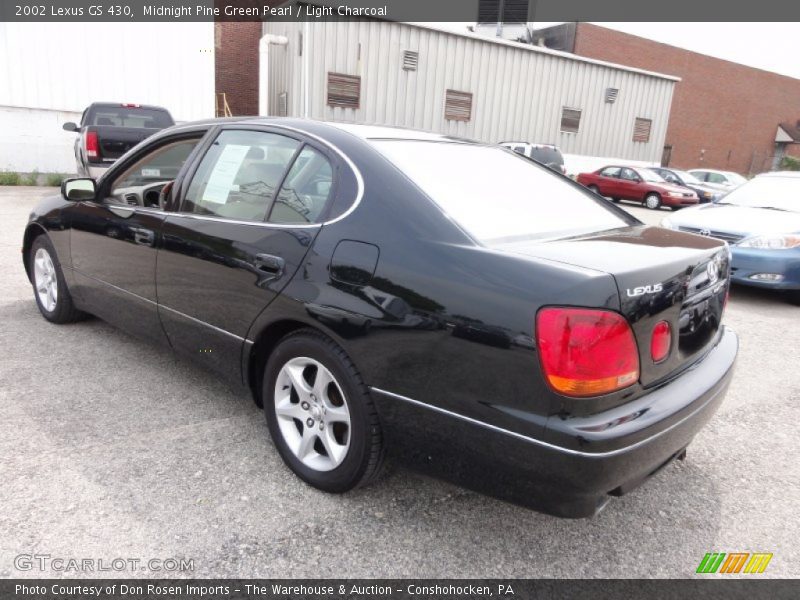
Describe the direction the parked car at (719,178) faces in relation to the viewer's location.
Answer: facing the viewer and to the right of the viewer

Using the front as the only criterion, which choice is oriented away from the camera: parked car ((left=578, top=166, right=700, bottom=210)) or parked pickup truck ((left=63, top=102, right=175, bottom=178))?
parked pickup truck ((left=63, top=102, right=175, bottom=178))

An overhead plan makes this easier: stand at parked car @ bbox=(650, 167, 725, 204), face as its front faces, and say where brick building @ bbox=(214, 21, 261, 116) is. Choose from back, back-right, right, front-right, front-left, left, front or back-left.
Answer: back-right

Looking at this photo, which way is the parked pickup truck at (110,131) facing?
away from the camera

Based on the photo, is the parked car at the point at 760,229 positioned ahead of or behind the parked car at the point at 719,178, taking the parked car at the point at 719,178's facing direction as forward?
ahead

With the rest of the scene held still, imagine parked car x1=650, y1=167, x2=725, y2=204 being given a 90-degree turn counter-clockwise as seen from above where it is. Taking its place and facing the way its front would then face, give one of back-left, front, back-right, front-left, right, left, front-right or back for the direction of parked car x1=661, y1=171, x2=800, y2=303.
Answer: back-right

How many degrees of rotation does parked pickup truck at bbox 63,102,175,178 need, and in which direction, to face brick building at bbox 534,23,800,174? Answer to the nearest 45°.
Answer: approximately 45° to its right

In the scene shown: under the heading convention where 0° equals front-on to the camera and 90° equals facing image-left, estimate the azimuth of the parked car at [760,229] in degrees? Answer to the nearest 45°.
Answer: approximately 45°

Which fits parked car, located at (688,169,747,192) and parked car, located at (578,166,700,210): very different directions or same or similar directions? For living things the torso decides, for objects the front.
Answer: same or similar directions

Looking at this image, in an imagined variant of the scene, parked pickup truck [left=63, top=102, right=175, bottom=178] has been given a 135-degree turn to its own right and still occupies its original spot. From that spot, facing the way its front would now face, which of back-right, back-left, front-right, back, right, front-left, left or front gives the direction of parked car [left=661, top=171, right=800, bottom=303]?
front

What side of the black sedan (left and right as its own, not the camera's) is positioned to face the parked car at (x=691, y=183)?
right

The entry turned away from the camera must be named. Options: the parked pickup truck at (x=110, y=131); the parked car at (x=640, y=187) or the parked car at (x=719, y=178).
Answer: the parked pickup truck at (x=110, y=131)

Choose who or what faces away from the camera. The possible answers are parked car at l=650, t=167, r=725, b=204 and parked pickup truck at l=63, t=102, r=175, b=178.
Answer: parked pickup truck at l=63, t=102, r=175, b=178

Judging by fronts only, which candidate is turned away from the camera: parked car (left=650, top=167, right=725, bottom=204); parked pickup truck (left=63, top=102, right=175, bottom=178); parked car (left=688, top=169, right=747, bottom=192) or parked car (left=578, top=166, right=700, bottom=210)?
parked pickup truck (left=63, top=102, right=175, bottom=178)

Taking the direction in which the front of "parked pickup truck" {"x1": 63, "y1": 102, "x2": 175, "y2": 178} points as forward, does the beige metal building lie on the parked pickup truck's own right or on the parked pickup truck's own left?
on the parked pickup truck's own right

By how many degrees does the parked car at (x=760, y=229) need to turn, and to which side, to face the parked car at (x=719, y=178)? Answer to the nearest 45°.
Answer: approximately 135° to its right

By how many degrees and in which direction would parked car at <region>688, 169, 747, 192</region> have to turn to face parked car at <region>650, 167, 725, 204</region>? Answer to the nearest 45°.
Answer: approximately 45° to its right

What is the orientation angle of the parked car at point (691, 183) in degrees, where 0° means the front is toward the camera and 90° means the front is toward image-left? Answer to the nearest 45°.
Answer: approximately 315°

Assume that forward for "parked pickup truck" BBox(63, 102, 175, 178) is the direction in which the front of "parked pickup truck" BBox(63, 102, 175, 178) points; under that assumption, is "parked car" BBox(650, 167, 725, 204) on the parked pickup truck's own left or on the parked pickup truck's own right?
on the parked pickup truck's own right

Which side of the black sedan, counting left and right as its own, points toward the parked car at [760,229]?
right

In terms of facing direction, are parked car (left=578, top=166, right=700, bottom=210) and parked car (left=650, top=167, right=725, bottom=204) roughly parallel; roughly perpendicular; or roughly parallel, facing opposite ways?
roughly parallel

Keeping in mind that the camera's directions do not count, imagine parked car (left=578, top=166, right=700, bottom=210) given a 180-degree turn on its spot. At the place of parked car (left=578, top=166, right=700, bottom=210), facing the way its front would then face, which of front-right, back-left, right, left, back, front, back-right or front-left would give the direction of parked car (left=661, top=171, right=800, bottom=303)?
back-left
